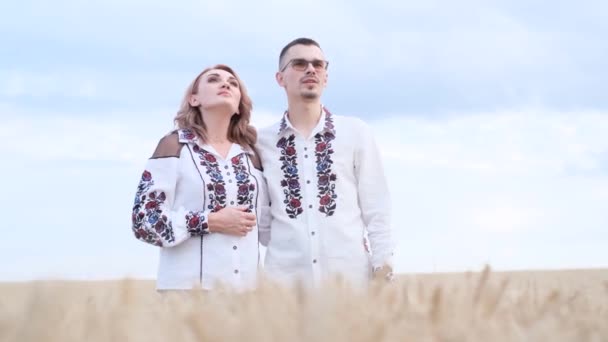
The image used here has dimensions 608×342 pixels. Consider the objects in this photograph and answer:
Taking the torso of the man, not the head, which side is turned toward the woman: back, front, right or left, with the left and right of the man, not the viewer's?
right

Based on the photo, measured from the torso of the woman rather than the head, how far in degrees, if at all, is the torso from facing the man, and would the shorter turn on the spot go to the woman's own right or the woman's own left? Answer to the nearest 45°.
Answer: approximately 45° to the woman's own left

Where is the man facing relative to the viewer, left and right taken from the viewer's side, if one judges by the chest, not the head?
facing the viewer

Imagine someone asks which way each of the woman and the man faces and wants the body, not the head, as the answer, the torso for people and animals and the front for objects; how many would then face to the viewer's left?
0

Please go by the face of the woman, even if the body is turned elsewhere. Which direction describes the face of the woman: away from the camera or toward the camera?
toward the camera

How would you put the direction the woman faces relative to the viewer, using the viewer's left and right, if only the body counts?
facing the viewer and to the right of the viewer

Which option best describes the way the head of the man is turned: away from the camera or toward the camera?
toward the camera
